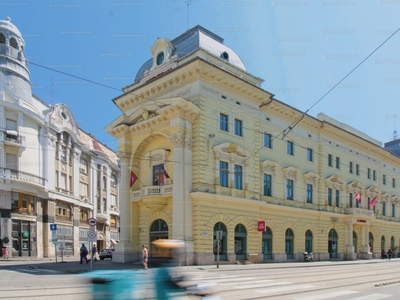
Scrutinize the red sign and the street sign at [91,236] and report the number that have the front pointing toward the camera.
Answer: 2

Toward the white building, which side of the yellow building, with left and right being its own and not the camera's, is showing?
right

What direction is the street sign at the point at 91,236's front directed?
toward the camera

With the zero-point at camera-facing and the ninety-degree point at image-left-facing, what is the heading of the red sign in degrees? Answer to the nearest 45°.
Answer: approximately 0°

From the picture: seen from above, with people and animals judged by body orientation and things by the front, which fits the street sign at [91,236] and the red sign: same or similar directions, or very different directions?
same or similar directions

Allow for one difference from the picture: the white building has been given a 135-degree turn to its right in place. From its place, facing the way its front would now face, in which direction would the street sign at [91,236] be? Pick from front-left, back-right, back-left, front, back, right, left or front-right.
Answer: left

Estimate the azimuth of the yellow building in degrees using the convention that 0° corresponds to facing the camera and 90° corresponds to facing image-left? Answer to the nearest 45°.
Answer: approximately 45°

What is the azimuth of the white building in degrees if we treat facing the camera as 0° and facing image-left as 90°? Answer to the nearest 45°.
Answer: approximately 315°
